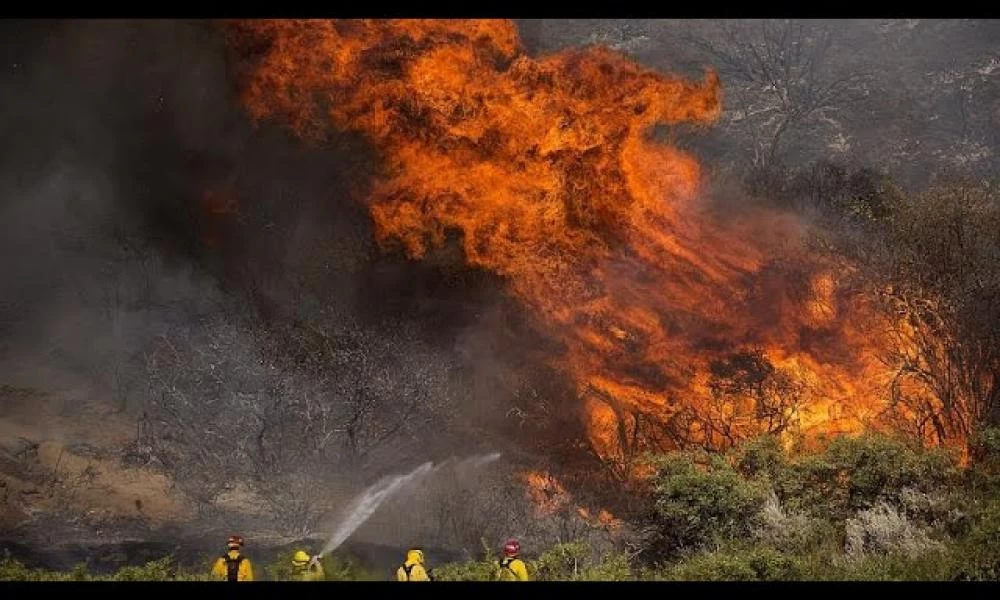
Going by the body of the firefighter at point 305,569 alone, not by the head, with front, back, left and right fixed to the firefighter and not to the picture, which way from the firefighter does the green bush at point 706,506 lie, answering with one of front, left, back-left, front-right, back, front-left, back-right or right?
front-right

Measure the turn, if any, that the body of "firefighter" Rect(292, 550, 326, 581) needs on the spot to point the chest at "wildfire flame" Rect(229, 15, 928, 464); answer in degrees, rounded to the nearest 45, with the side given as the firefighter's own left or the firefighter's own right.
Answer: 0° — they already face it

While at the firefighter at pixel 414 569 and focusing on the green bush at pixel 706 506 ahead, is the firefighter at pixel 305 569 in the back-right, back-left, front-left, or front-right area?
back-left

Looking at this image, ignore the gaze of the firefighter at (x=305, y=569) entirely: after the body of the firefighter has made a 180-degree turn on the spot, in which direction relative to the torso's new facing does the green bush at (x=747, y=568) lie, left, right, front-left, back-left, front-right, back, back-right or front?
back-left

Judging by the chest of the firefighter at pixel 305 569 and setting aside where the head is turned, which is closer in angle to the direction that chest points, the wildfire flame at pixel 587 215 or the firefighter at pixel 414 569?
the wildfire flame

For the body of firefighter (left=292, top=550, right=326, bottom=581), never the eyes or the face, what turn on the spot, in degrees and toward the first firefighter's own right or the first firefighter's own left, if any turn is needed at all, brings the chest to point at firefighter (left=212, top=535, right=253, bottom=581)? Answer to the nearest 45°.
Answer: approximately 135° to the first firefighter's own left

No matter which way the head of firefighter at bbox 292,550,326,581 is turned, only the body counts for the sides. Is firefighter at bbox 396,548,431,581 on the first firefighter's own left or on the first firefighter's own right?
on the first firefighter's own right

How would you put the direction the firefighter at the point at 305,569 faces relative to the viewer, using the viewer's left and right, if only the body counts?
facing away from the viewer and to the right of the viewer

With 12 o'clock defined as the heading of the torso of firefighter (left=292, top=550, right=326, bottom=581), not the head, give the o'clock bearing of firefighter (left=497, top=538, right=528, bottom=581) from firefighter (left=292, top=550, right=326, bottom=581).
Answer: firefighter (left=497, top=538, right=528, bottom=581) is roughly at 2 o'clock from firefighter (left=292, top=550, right=326, bottom=581).

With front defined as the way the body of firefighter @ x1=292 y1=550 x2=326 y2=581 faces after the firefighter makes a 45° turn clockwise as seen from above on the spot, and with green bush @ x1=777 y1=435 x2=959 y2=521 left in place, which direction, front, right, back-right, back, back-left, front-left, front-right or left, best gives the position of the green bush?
front

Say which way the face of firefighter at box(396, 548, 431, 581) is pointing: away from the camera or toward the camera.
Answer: away from the camera

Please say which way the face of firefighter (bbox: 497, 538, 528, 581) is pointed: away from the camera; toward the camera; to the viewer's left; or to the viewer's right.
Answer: away from the camera
